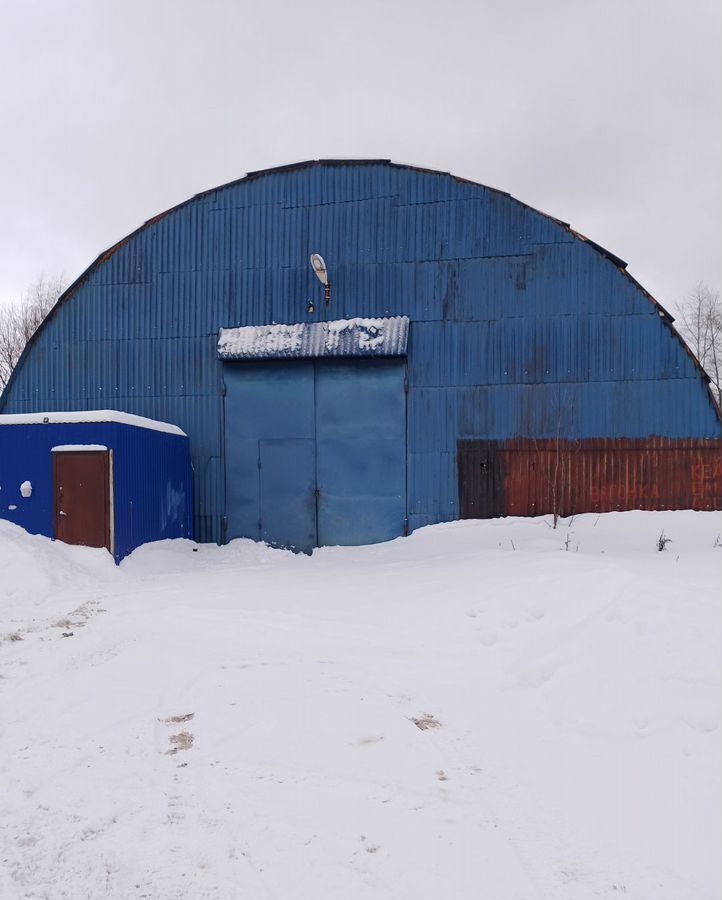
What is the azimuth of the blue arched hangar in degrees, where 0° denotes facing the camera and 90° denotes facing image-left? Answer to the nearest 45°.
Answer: approximately 0°
